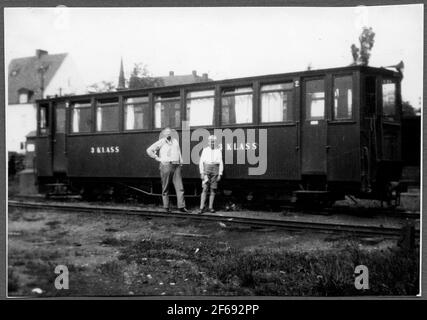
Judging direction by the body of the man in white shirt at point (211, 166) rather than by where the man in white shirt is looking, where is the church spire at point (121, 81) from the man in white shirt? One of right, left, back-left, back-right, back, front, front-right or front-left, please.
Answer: back-right

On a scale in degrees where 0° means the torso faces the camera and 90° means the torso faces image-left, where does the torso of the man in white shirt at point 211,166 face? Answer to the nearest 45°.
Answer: approximately 0°

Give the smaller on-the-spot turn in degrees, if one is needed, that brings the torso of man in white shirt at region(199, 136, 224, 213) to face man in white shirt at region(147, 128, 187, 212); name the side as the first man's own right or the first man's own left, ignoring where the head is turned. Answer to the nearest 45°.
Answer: approximately 90° to the first man's own right

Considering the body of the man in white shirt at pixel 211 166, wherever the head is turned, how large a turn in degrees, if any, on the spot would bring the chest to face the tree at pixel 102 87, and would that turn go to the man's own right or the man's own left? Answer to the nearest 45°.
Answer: approximately 135° to the man's own right

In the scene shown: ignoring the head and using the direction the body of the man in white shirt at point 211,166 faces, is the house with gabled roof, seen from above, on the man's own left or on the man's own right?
on the man's own right
